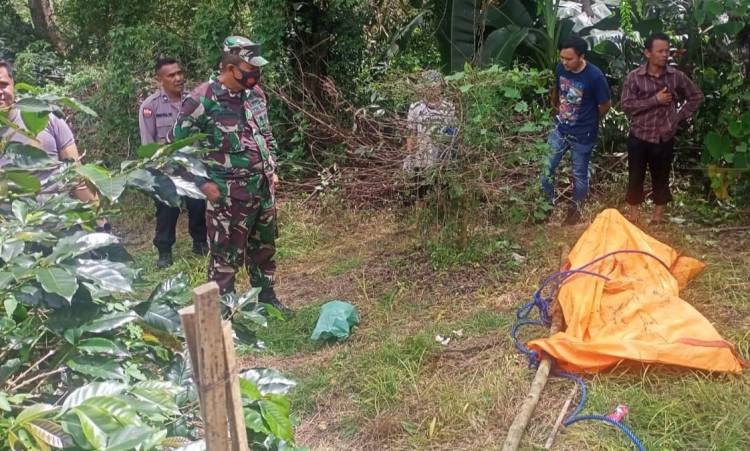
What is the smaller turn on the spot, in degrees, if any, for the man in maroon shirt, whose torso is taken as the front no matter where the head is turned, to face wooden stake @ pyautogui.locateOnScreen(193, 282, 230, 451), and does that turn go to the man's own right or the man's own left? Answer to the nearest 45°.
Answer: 0° — they already face it

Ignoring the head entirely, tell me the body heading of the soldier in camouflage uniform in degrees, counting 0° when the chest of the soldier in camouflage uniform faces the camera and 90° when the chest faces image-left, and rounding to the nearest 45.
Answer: approximately 315°

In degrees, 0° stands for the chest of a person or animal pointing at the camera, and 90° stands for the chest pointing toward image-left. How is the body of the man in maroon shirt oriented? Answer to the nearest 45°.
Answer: approximately 0°

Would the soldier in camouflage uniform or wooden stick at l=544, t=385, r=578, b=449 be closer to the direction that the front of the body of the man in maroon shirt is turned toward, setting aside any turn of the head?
the wooden stick

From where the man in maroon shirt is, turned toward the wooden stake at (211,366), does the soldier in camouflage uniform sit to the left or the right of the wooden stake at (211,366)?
right

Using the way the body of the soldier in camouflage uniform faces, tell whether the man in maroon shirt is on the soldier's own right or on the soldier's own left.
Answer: on the soldier's own left

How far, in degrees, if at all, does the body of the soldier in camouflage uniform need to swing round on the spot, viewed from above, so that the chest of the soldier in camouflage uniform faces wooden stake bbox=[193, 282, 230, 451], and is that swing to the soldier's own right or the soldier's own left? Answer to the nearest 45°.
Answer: approximately 45° to the soldier's own right

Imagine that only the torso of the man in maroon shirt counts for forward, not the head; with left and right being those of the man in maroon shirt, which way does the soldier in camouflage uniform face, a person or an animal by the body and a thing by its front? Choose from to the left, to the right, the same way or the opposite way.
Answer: to the left

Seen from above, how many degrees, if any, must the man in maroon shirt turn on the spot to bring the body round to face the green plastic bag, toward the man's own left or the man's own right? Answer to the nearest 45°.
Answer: approximately 45° to the man's own right

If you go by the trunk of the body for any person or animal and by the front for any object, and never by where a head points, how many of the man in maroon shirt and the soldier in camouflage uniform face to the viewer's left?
0
